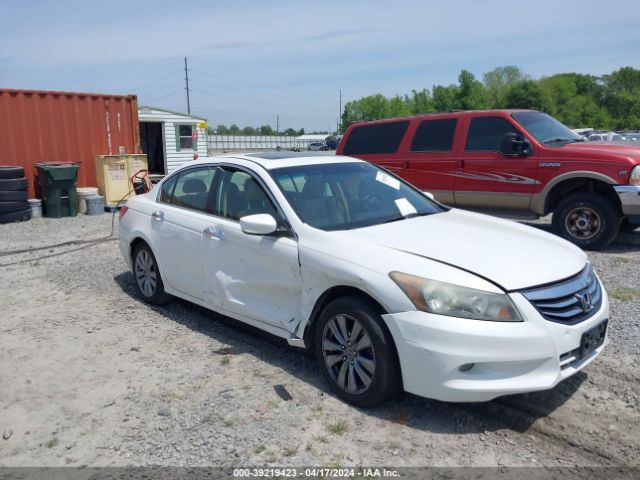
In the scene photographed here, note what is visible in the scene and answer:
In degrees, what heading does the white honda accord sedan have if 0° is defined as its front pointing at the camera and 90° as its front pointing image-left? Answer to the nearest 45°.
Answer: approximately 315°

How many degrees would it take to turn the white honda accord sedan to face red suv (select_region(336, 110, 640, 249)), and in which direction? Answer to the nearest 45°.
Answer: approximately 90° to its left

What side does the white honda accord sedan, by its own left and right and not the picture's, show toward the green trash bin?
back

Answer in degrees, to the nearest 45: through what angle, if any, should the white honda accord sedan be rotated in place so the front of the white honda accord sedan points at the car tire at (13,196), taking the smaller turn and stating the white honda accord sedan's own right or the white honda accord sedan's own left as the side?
approximately 180°

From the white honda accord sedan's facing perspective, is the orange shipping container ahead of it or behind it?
behind

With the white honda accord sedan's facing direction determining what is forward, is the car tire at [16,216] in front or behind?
behind

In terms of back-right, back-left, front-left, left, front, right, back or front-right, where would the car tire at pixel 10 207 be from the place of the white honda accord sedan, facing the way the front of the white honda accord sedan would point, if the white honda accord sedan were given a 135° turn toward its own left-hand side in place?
front-left

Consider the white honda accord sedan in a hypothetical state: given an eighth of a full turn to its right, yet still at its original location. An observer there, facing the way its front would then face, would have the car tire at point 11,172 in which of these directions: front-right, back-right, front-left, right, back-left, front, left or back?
back-right

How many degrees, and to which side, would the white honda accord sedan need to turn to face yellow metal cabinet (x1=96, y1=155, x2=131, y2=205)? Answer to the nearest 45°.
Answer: approximately 180°

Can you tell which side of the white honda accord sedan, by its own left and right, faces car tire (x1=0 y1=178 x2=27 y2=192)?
back

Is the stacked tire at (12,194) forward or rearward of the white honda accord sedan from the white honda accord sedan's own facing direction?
rearward
